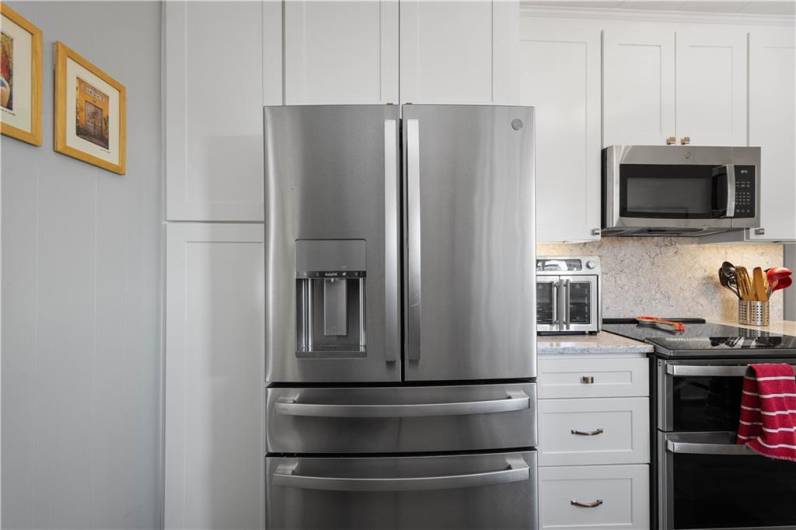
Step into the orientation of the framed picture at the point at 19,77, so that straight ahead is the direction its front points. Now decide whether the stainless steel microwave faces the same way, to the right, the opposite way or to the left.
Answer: to the right

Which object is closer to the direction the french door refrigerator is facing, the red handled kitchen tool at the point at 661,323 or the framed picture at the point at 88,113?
the framed picture

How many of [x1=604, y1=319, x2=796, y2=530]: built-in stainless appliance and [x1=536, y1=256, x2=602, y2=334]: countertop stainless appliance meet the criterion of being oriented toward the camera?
2

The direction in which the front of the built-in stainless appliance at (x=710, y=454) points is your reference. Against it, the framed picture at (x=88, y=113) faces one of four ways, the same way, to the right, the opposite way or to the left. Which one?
to the left

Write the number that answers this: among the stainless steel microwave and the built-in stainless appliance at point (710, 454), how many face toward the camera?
2

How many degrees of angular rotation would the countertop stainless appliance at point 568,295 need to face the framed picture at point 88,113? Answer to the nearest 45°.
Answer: approximately 45° to its right

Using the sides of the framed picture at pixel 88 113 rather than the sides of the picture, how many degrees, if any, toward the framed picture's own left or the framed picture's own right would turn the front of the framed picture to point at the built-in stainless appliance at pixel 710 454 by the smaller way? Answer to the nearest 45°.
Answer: approximately 45° to the framed picture's own left

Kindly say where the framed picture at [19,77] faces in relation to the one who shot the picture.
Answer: facing the viewer and to the right of the viewer

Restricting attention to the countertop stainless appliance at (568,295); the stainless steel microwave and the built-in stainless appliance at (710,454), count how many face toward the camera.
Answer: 3

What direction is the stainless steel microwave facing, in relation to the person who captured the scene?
facing the viewer

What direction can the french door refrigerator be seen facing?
toward the camera

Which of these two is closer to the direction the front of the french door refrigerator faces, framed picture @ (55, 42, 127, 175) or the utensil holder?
the framed picture
